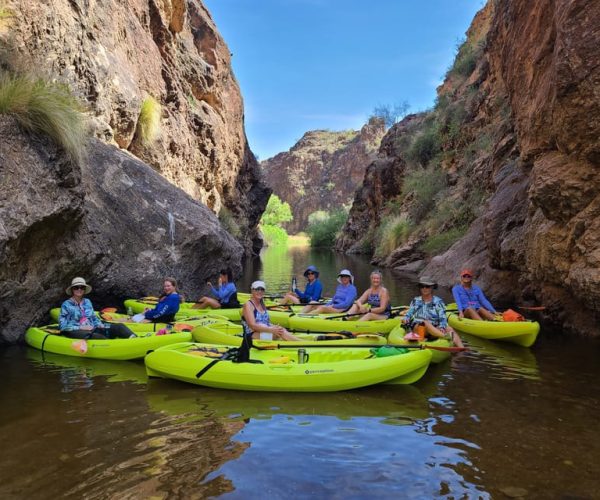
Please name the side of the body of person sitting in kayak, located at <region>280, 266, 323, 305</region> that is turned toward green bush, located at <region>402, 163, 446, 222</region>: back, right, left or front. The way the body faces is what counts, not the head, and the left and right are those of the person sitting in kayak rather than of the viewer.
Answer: back

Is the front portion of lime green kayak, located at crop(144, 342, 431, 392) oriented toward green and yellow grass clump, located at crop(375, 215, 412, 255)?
no

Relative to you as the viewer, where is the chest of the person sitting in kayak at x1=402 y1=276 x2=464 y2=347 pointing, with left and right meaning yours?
facing the viewer

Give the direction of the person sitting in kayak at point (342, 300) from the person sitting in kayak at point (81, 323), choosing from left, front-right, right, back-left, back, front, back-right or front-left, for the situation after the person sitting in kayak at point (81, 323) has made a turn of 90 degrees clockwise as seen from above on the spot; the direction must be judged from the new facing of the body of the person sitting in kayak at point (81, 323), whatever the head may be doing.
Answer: back-left

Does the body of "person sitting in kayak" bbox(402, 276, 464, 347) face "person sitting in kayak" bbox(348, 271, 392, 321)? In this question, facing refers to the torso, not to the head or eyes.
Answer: no

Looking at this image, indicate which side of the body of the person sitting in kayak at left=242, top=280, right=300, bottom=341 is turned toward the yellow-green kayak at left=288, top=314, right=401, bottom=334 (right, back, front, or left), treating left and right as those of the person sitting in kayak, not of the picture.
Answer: left

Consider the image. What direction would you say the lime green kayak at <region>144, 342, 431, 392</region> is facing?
to the viewer's right

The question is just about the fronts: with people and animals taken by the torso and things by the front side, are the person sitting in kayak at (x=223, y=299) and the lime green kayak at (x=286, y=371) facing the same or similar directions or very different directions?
very different directions

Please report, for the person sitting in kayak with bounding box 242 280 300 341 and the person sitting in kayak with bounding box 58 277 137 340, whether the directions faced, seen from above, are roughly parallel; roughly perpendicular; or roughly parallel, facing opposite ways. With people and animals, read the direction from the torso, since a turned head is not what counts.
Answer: roughly parallel

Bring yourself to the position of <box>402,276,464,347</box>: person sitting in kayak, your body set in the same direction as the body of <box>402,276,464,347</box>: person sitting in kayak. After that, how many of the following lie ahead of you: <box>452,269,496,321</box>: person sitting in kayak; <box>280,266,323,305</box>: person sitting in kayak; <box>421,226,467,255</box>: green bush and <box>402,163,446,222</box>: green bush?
0

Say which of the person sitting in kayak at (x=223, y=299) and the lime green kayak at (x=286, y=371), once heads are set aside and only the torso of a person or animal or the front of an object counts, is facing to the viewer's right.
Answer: the lime green kayak

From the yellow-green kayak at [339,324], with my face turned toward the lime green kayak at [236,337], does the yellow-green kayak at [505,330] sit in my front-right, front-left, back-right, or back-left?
back-left

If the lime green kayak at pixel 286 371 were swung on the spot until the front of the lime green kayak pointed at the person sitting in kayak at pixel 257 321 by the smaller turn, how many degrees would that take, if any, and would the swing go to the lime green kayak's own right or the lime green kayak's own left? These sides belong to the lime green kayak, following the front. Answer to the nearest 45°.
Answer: approximately 90° to the lime green kayak's own left

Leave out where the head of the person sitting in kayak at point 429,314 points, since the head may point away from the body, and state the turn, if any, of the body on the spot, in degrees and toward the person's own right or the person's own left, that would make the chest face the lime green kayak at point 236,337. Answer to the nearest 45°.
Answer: approximately 90° to the person's own right
